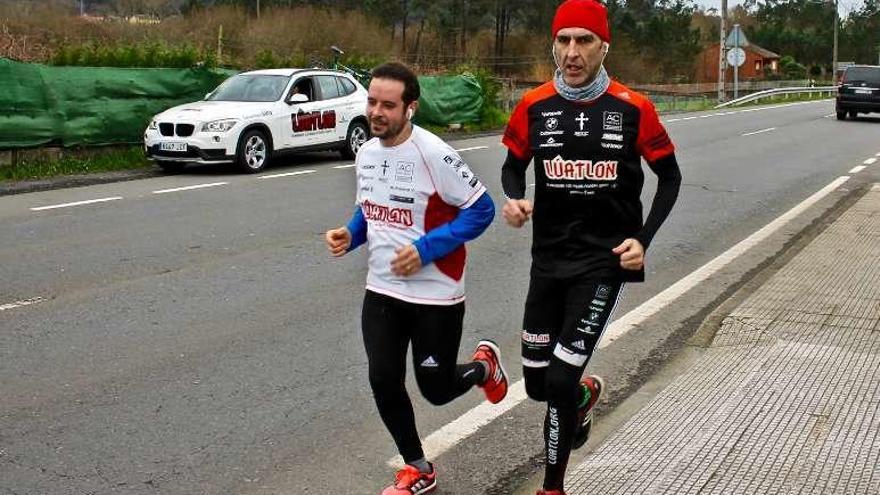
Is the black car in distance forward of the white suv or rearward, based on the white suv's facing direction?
rearward

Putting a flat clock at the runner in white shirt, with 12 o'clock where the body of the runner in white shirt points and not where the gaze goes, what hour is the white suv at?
The white suv is roughly at 4 o'clock from the runner in white shirt.

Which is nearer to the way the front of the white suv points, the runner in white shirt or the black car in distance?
the runner in white shirt

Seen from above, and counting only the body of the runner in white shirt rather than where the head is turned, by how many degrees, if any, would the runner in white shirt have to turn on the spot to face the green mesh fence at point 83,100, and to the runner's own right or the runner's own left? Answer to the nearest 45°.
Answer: approximately 135° to the runner's own right

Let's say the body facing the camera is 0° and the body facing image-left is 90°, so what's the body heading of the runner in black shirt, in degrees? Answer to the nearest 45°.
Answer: approximately 0°

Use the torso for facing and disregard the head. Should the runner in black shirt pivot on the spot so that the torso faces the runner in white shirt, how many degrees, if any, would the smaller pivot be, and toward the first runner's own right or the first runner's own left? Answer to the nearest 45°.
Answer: approximately 90° to the first runner's own right

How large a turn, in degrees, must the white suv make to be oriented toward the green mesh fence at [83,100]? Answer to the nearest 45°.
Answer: approximately 45° to its right

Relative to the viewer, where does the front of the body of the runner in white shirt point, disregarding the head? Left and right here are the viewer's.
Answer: facing the viewer and to the left of the viewer

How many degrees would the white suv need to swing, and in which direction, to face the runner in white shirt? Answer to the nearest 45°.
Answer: approximately 45° to its left

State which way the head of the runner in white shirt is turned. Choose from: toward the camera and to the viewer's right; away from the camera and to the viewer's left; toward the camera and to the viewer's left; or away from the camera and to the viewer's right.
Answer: toward the camera and to the viewer's left
